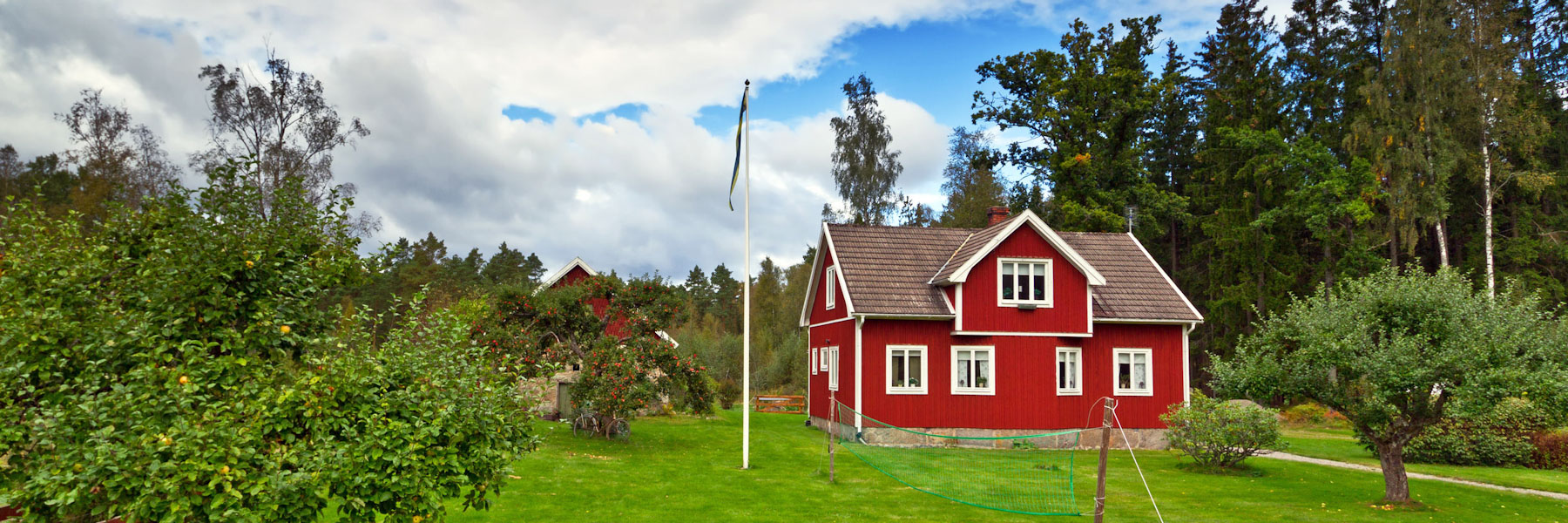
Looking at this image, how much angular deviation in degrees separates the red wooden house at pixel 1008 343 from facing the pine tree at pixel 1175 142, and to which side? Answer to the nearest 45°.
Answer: approximately 180°

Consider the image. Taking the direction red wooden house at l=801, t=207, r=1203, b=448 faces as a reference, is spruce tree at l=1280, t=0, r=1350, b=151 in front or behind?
behind

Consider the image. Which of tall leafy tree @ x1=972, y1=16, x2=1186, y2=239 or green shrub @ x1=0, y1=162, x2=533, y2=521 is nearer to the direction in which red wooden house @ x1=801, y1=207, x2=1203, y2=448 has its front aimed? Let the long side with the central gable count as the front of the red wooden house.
the green shrub

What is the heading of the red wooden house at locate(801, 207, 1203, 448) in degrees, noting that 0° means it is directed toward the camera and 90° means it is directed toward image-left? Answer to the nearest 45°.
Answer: approximately 0°

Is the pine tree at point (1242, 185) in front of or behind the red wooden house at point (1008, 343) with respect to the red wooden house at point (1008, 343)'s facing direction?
behind

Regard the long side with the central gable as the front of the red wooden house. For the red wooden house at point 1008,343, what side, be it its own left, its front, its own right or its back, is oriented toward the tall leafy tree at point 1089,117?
back

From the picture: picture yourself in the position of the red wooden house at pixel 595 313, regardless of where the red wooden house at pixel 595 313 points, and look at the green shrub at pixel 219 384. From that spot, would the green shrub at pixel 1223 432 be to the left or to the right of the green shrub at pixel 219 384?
left

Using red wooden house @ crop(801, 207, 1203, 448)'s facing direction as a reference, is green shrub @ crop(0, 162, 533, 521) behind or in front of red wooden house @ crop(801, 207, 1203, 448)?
in front

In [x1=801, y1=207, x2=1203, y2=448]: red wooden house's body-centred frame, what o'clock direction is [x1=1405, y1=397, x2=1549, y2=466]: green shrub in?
The green shrub is roughly at 9 o'clock from the red wooden house.

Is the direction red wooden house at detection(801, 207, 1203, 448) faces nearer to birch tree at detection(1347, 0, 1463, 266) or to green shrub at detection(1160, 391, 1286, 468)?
the green shrub

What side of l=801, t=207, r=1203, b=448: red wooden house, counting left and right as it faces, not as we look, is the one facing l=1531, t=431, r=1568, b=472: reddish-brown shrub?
left

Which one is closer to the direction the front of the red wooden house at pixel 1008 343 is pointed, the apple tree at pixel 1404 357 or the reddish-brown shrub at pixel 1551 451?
the apple tree
